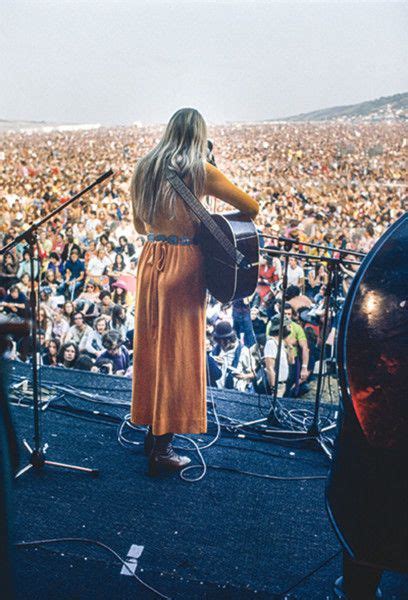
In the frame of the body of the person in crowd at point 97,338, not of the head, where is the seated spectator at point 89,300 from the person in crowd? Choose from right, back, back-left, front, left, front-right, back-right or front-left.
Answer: back-left

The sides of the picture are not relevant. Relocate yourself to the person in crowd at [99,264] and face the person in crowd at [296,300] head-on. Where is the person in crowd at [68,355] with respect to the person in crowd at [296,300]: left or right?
right

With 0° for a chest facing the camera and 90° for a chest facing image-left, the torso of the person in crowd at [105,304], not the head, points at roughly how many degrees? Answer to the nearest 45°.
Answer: approximately 0°

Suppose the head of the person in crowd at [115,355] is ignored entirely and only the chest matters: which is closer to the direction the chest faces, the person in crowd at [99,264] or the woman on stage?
the woman on stage

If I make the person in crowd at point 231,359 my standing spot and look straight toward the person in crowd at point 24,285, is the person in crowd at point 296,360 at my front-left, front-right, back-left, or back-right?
back-right

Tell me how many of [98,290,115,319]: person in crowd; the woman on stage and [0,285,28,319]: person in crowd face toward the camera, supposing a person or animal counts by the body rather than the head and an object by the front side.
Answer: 2

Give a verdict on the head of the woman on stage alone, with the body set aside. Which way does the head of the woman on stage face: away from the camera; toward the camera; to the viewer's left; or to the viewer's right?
away from the camera

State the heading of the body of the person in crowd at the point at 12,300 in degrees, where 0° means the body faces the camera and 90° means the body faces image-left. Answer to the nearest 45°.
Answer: approximately 0°

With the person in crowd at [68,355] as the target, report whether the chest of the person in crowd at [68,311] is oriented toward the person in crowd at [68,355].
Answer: yes

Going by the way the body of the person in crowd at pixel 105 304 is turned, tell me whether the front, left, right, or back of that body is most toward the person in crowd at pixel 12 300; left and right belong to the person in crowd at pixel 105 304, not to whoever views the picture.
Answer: right
